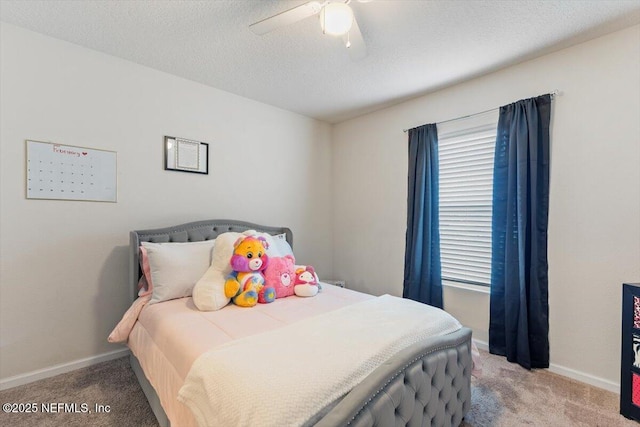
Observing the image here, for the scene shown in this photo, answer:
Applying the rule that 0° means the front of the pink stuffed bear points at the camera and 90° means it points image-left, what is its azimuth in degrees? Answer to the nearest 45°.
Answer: approximately 315°

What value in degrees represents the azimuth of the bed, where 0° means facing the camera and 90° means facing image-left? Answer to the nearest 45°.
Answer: approximately 315°

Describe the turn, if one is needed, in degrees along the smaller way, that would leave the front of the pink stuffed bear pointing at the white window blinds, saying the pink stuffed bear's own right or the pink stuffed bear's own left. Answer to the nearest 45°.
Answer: approximately 45° to the pink stuffed bear's own left

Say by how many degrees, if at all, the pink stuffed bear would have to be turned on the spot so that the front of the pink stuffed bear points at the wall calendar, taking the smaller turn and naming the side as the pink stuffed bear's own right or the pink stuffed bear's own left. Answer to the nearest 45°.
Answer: approximately 135° to the pink stuffed bear's own right

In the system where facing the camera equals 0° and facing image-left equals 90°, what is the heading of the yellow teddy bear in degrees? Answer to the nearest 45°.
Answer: approximately 315°

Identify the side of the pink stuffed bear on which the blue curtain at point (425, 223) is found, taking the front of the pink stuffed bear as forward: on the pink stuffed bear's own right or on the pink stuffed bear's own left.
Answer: on the pink stuffed bear's own left

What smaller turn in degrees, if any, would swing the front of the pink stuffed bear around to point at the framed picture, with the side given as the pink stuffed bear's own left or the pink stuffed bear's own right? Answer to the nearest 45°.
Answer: approximately 180°

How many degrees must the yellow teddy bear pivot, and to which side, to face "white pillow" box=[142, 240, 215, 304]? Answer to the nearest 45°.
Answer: approximately 135° to its right
